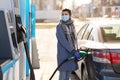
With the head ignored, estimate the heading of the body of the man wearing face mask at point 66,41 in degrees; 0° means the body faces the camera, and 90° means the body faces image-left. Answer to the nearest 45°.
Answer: approximately 315°
